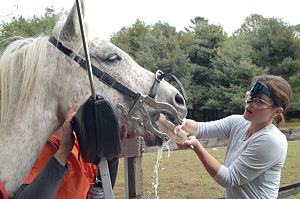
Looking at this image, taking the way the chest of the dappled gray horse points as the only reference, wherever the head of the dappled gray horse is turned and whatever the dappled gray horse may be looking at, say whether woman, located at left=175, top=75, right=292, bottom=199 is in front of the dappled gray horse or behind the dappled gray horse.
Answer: in front

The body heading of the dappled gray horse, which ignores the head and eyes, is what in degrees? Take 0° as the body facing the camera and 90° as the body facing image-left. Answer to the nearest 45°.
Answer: approximately 270°
